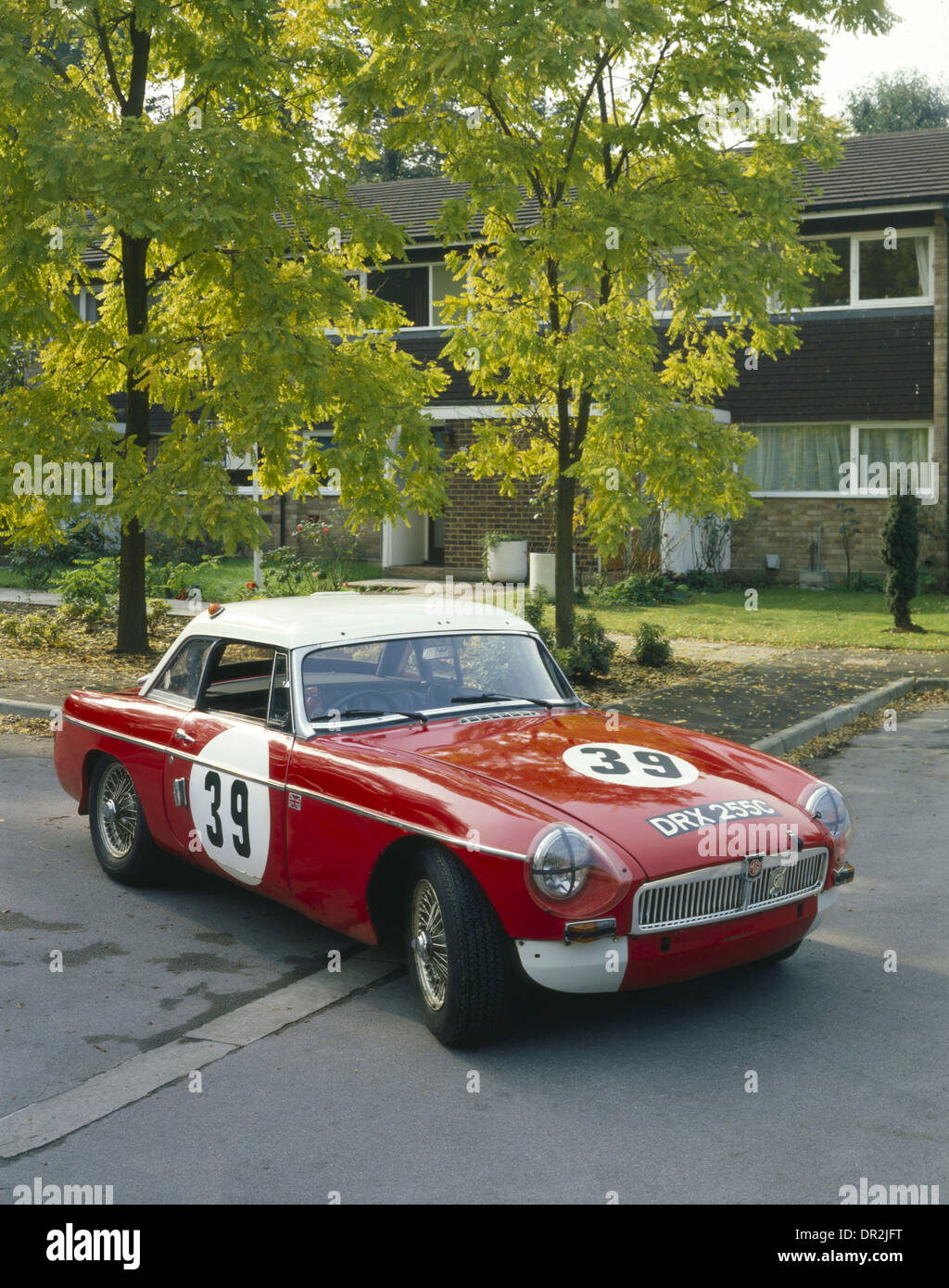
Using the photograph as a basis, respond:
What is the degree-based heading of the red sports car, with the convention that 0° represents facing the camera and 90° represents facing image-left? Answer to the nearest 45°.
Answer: approximately 315°

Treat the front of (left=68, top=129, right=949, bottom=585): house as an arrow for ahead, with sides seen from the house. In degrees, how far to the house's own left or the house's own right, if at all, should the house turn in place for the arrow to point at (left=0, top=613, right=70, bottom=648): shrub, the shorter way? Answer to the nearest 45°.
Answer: approximately 45° to the house's own right

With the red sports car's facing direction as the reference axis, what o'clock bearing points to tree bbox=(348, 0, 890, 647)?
The tree is roughly at 8 o'clock from the red sports car.

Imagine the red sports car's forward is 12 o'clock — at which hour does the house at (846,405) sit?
The house is roughly at 8 o'clock from the red sports car.

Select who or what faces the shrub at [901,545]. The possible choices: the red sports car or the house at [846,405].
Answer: the house

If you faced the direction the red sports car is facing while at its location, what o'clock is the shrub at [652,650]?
The shrub is roughly at 8 o'clock from the red sports car.

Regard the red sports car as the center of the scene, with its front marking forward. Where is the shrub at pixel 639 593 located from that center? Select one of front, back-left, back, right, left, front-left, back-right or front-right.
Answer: back-left

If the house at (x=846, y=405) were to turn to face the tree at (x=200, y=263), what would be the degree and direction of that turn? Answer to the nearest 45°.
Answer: approximately 45° to its right

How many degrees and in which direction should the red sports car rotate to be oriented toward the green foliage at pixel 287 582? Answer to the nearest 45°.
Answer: approximately 135° to its left

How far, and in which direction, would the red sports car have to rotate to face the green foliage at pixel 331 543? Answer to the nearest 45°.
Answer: approximately 135° to its left

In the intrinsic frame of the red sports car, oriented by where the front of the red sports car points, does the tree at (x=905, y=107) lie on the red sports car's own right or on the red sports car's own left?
on the red sports car's own left

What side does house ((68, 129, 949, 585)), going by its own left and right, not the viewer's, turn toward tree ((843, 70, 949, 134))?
back
